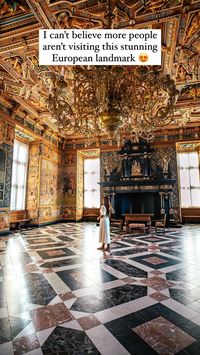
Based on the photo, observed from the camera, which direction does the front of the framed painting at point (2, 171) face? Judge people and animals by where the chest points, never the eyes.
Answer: facing to the right of the viewer

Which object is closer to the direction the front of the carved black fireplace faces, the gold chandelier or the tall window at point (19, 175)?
the gold chandelier

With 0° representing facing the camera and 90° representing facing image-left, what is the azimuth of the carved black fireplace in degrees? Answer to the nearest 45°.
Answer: approximately 0°

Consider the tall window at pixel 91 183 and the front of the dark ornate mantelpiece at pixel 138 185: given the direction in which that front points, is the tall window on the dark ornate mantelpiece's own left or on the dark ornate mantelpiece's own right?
on the dark ornate mantelpiece's own right

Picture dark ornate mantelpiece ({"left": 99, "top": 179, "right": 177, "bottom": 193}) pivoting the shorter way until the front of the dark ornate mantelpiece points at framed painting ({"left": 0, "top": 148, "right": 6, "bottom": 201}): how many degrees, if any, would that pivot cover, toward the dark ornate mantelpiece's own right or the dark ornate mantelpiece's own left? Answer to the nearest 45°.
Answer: approximately 45° to the dark ornate mantelpiece's own right

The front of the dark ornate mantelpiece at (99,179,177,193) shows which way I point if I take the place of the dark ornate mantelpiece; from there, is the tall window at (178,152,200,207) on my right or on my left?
on my left

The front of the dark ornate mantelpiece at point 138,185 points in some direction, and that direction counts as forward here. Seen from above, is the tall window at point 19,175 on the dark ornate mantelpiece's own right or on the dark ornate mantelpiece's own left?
on the dark ornate mantelpiece's own right

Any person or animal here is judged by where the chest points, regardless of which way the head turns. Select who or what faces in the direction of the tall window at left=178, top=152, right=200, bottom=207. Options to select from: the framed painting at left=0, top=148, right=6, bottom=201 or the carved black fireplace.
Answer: the framed painting

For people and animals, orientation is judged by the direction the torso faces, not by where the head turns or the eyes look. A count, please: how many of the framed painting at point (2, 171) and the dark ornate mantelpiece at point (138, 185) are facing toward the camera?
1

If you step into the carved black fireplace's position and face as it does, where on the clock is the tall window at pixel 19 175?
The tall window is roughly at 2 o'clock from the carved black fireplace.
